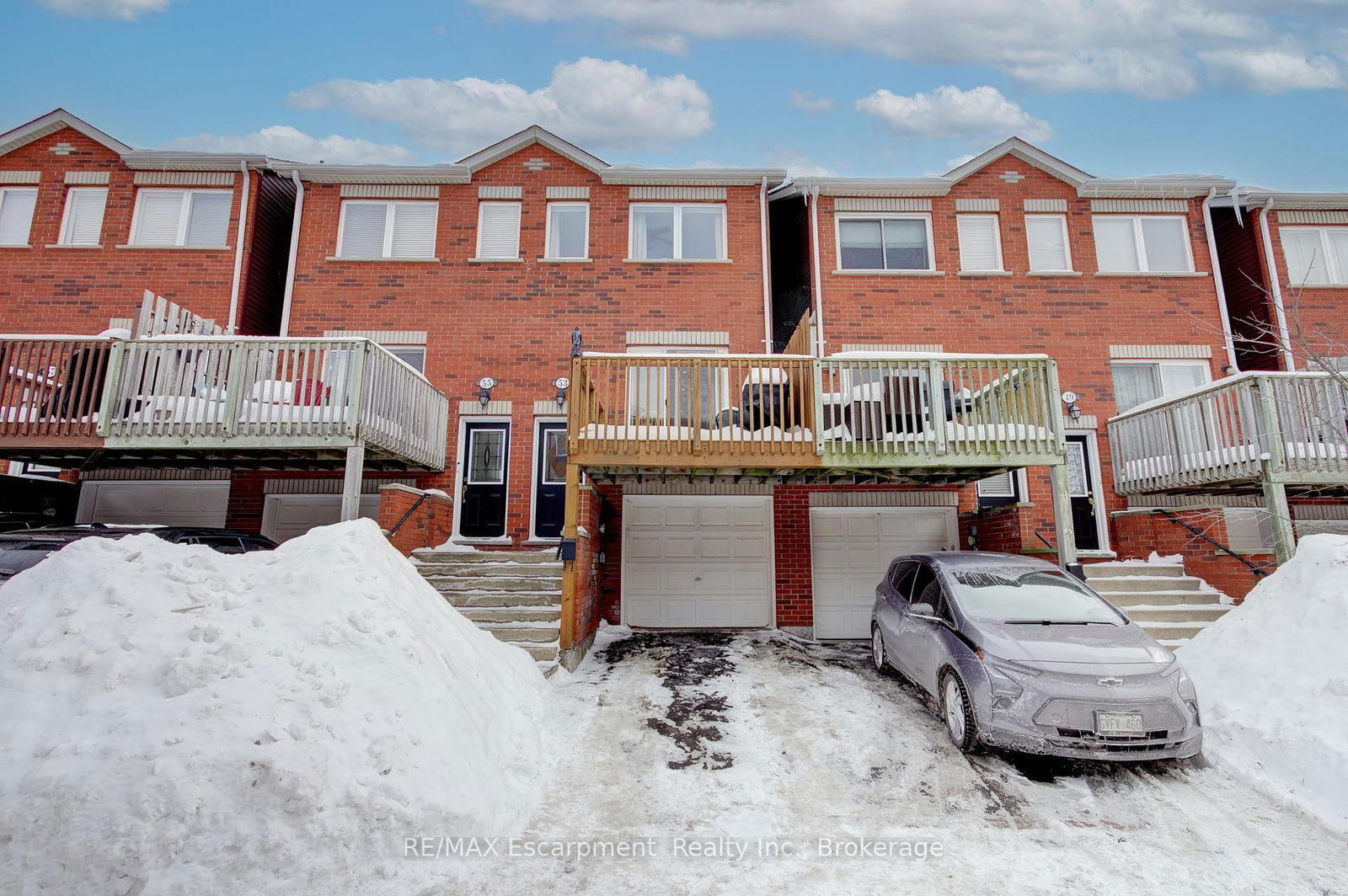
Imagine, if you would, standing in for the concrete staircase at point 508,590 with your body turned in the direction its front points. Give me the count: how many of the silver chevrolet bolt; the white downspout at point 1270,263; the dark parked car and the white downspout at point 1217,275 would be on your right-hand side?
1

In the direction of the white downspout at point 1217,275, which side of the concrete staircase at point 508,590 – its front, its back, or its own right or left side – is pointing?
left

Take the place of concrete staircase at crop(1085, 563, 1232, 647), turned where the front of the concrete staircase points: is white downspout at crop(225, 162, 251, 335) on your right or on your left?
on your right

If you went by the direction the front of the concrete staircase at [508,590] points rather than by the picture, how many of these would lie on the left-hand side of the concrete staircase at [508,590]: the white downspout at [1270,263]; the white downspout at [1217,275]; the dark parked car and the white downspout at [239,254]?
2

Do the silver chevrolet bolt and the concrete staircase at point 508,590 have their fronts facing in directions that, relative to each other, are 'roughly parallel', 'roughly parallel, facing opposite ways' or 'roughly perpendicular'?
roughly parallel

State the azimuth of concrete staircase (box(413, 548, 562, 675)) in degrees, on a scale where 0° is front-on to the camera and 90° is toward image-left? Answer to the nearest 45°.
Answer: approximately 0°

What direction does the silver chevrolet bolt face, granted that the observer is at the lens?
facing the viewer and to the right of the viewer

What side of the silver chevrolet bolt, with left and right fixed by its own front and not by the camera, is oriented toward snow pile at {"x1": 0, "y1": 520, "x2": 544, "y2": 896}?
right

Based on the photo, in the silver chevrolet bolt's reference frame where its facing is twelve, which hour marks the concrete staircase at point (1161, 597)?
The concrete staircase is roughly at 8 o'clock from the silver chevrolet bolt.

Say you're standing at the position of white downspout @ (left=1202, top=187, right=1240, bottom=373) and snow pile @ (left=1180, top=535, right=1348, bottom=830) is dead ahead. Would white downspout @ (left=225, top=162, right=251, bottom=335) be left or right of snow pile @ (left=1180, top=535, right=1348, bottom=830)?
right

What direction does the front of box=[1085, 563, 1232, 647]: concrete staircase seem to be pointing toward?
toward the camera

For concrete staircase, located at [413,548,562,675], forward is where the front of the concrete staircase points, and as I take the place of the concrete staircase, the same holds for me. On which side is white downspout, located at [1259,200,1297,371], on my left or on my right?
on my left

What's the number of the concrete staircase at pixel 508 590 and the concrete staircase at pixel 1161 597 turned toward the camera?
2

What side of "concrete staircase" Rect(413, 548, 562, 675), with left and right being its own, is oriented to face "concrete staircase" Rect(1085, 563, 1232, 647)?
left
